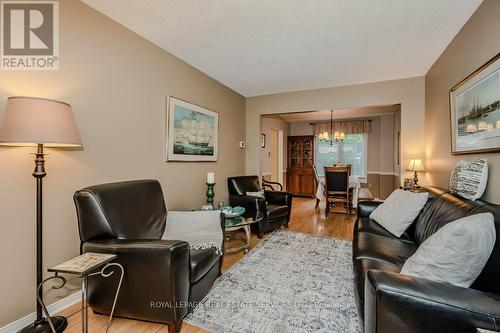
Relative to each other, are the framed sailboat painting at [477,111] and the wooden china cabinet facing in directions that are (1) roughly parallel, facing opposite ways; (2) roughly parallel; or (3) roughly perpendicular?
roughly perpendicular

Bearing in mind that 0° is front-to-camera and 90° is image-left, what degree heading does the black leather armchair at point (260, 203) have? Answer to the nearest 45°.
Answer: approximately 315°

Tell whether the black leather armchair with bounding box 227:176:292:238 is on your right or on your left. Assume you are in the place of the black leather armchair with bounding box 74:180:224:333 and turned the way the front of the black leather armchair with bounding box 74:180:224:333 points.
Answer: on your left

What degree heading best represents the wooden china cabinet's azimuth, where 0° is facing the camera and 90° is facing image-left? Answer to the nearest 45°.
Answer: approximately 0°

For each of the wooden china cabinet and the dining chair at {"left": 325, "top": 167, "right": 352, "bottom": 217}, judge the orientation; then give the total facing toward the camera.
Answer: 1

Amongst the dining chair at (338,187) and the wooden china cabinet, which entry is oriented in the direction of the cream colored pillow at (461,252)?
the wooden china cabinet

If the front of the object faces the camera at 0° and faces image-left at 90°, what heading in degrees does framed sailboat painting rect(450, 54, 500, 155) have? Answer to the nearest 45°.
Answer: approximately 45°

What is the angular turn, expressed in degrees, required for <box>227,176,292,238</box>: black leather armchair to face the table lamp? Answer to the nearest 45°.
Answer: approximately 45° to its left

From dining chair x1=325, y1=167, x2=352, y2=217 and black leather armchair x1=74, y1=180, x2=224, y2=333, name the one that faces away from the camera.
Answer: the dining chair

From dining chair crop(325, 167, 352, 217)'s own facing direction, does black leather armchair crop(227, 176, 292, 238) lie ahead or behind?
behind

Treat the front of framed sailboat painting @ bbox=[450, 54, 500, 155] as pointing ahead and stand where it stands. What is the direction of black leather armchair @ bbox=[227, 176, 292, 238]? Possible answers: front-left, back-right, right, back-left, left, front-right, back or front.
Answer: front-right

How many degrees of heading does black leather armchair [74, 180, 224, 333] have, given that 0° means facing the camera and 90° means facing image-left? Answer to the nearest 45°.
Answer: approximately 315°

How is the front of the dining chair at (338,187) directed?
away from the camera
